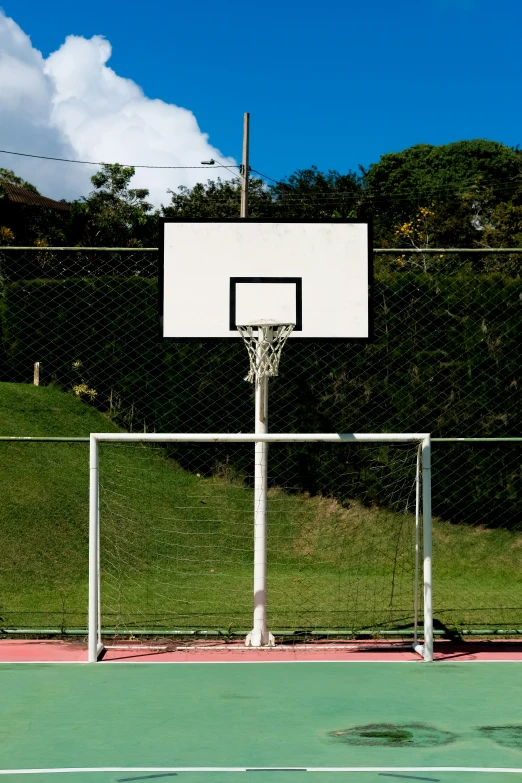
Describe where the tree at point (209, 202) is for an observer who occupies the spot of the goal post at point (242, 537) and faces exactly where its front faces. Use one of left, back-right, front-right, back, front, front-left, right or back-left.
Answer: back

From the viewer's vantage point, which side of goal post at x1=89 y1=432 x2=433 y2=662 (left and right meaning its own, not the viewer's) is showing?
front

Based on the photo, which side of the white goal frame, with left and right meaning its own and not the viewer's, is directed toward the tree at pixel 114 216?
back

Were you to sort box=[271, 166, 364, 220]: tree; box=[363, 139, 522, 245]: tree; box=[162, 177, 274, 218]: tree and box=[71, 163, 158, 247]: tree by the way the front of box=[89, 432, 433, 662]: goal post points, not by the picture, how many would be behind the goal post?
4

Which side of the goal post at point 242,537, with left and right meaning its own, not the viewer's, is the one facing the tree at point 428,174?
back

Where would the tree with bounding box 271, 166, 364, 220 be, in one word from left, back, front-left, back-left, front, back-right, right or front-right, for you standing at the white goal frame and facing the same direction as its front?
back

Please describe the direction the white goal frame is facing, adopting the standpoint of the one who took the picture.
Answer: facing the viewer

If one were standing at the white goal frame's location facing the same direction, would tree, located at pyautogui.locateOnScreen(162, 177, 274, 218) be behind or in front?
behind

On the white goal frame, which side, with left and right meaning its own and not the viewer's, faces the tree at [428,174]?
back

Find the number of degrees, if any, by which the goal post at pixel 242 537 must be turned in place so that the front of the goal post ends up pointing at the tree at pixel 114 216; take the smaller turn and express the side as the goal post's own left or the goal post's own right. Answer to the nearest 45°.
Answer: approximately 180°
